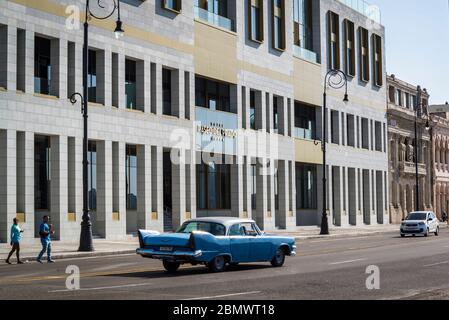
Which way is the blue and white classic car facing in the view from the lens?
facing away from the viewer and to the right of the viewer
